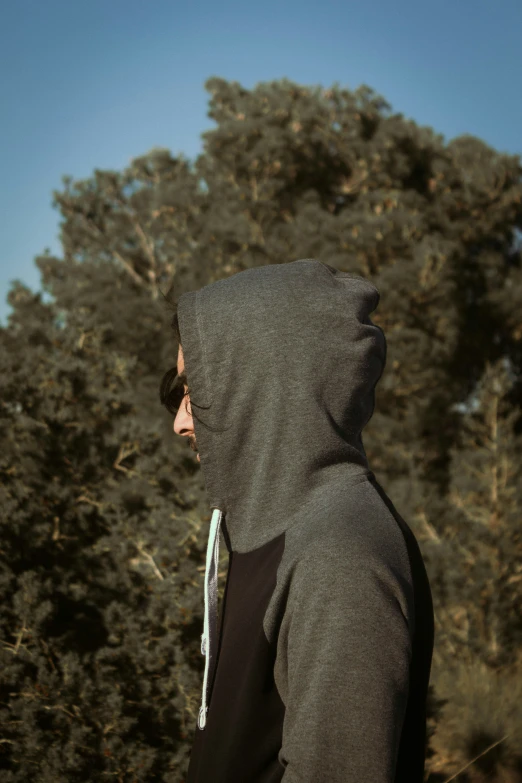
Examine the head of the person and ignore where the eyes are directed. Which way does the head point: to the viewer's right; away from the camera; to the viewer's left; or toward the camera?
to the viewer's left

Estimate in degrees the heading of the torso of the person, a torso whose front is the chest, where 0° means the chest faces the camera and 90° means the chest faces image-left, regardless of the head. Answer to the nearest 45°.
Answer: approximately 90°
